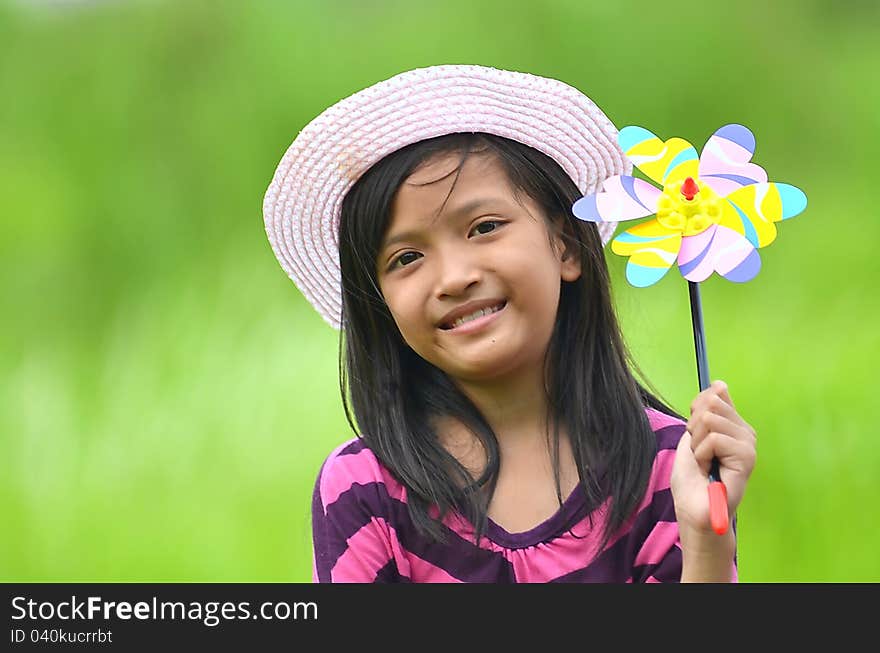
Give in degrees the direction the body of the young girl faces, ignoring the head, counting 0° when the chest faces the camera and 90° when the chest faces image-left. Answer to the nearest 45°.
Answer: approximately 0°
